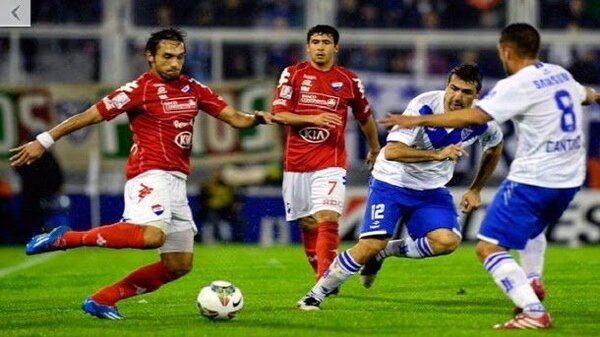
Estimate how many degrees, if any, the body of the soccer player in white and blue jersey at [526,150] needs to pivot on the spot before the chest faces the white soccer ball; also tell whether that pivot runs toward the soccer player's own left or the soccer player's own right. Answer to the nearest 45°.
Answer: approximately 45° to the soccer player's own left

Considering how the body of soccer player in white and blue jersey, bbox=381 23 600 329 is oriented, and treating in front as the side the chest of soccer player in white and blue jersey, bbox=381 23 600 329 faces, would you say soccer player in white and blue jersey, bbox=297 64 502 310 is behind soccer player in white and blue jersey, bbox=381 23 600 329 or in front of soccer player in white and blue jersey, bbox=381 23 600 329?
in front

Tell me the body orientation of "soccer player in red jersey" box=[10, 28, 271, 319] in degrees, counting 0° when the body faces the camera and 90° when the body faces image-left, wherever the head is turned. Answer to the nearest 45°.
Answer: approximately 315°

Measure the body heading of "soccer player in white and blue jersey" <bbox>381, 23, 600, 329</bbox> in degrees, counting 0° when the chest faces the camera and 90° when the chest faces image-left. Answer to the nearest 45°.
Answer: approximately 135°

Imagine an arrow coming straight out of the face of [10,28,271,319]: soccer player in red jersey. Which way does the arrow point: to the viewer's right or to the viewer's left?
to the viewer's right

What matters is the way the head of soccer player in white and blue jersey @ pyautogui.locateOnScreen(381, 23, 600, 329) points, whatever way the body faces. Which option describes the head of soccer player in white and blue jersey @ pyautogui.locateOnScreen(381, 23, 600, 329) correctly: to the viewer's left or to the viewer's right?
to the viewer's left

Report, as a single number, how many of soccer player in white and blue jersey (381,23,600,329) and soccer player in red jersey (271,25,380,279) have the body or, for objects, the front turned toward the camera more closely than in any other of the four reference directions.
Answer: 1

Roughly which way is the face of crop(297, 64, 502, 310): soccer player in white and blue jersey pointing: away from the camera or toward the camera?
toward the camera

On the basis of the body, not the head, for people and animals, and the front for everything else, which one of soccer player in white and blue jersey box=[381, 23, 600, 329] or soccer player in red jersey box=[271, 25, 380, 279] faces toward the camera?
the soccer player in red jersey

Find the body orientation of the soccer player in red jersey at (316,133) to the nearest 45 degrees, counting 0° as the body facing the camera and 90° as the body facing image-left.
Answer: approximately 0°

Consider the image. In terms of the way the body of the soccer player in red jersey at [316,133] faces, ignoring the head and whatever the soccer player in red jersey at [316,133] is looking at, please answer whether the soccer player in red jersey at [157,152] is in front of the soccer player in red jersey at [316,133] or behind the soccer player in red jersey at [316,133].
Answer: in front

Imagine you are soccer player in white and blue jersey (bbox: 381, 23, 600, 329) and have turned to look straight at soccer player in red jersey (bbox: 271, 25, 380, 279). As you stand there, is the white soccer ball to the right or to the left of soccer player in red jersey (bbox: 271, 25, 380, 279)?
left
